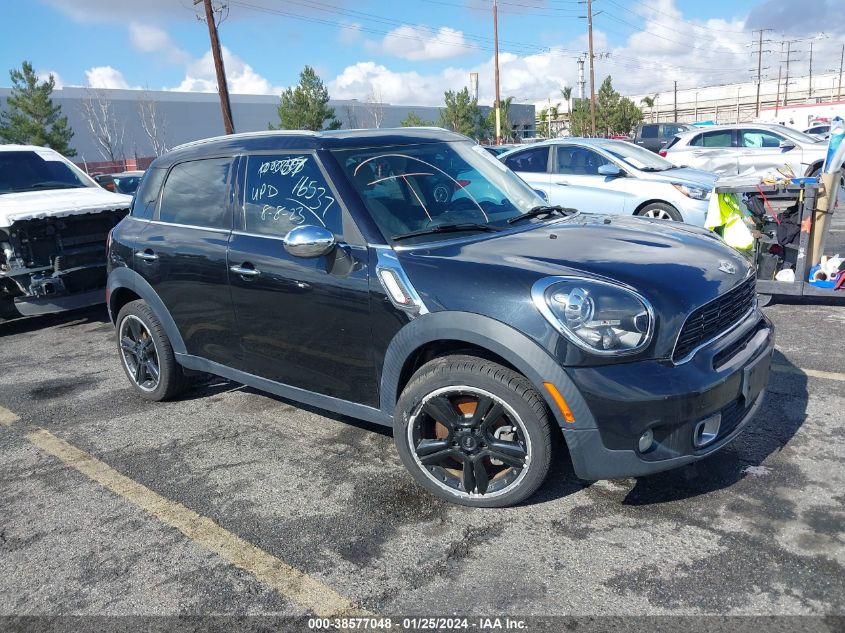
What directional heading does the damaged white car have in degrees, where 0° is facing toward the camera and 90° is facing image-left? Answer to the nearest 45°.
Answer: approximately 315°

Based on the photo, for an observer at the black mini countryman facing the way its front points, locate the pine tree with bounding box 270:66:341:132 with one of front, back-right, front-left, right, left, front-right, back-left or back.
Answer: back-left

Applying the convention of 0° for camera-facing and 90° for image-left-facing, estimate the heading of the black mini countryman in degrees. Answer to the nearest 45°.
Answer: approximately 315°

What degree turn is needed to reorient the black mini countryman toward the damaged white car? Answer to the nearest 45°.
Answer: approximately 180°

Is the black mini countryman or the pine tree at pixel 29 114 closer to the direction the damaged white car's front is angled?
the black mini countryman

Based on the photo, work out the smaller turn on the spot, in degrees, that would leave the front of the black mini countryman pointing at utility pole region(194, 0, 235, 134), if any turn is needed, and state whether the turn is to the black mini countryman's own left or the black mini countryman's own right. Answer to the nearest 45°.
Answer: approximately 135° to the black mini countryman's own left
